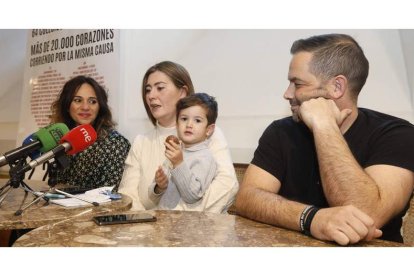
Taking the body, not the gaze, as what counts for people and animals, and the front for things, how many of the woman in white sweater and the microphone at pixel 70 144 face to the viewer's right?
1

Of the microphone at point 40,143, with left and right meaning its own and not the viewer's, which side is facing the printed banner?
left

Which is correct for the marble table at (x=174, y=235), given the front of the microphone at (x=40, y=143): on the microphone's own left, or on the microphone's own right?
on the microphone's own right

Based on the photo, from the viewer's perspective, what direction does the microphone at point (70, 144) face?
to the viewer's right

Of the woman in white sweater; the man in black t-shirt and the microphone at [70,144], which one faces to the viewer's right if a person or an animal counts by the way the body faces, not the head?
the microphone

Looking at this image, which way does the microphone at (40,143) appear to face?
to the viewer's right

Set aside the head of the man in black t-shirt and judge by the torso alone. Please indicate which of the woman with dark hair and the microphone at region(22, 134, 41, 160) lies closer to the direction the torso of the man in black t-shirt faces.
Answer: the microphone

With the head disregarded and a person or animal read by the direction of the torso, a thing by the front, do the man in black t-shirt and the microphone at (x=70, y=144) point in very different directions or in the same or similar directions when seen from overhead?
very different directions

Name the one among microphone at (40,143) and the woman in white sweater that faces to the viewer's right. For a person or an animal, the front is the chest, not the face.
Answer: the microphone
